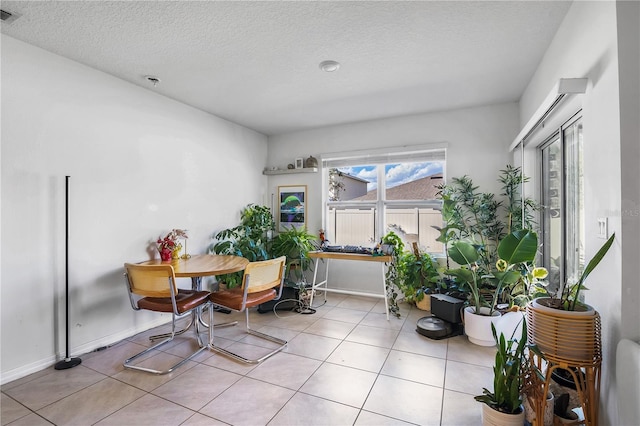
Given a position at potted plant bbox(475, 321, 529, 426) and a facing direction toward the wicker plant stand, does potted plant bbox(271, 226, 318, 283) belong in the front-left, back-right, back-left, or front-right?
back-left

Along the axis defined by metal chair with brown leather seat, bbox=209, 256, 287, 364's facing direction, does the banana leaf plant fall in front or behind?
behind

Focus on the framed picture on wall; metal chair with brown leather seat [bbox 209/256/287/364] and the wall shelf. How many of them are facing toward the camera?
2

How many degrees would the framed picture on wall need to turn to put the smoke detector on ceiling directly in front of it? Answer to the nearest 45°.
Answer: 0° — it already faces it

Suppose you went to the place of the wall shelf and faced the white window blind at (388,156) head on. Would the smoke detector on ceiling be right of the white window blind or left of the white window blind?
right

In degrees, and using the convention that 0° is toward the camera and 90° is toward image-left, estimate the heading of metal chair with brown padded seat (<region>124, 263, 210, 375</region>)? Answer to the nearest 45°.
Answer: approximately 225°

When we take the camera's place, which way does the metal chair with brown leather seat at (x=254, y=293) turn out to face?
facing away from the viewer and to the left of the viewer

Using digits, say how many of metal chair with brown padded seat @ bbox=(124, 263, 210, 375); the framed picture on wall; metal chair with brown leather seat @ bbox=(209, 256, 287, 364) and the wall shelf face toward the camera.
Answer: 2

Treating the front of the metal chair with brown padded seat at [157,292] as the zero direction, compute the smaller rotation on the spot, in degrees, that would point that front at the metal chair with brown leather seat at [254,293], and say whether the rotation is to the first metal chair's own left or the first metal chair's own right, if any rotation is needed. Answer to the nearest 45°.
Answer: approximately 45° to the first metal chair's own right
